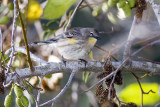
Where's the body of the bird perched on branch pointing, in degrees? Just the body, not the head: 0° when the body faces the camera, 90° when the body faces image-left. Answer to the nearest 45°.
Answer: approximately 270°

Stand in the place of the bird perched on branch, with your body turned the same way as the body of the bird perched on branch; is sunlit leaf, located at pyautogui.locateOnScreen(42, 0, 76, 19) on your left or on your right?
on your left

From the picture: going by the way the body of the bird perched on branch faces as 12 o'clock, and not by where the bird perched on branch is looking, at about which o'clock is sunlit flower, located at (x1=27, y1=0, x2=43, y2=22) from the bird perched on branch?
The sunlit flower is roughly at 7 o'clock from the bird perched on branch.

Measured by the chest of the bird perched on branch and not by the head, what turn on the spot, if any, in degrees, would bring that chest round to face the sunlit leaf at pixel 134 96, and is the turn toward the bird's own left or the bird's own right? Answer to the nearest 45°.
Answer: approximately 45° to the bird's own left
